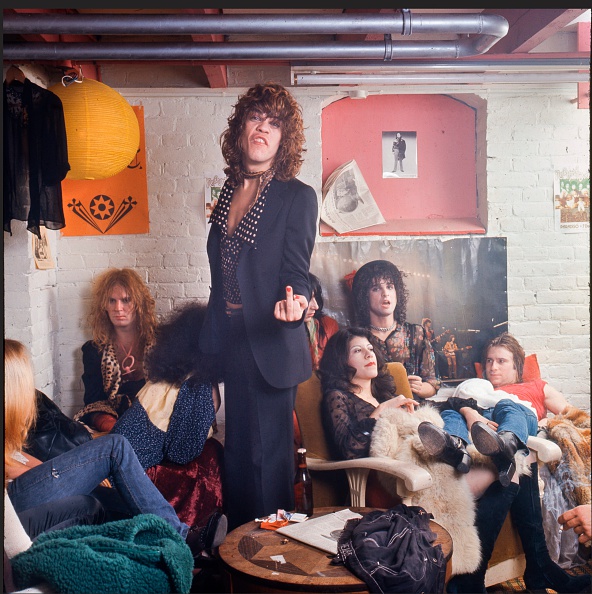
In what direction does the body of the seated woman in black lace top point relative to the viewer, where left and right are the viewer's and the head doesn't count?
facing the viewer and to the right of the viewer

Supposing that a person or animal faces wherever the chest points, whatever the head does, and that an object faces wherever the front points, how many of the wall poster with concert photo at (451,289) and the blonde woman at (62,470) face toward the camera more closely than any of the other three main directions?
1

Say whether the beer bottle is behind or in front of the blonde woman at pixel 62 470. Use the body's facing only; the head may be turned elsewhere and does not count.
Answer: in front

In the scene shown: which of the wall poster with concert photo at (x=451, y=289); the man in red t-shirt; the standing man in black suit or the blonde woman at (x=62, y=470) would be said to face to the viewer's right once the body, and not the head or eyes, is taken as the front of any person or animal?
the blonde woman

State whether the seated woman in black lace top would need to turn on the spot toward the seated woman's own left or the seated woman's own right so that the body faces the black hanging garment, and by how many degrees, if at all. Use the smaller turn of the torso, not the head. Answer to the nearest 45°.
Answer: approximately 135° to the seated woman's own right

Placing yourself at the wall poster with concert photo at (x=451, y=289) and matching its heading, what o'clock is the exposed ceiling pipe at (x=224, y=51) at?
The exposed ceiling pipe is roughly at 2 o'clock from the wall poster with concert photo.

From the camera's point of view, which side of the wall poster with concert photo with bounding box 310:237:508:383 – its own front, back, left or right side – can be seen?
front

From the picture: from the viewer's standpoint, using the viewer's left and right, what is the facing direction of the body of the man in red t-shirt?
facing the viewer and to the left of the viewer

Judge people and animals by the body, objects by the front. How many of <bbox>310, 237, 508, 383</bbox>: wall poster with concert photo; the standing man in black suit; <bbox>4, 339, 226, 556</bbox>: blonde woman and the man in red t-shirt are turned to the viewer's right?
1
